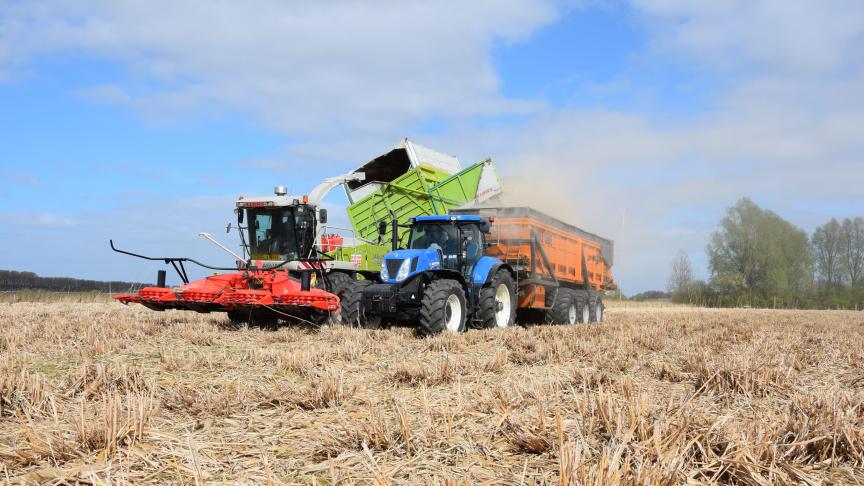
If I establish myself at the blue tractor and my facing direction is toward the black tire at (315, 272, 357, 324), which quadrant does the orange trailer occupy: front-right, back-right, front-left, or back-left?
back-right

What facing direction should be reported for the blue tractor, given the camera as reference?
facing the viewer and to the left of the viewer

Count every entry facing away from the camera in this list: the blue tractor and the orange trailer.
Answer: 0

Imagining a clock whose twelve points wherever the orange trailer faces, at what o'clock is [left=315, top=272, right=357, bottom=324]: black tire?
The black tire is roughly at 12 o'clock from the orange trailer.

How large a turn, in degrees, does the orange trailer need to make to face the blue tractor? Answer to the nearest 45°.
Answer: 0° — it already faces it

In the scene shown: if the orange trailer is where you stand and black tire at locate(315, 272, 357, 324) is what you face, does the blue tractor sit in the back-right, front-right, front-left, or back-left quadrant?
front-left

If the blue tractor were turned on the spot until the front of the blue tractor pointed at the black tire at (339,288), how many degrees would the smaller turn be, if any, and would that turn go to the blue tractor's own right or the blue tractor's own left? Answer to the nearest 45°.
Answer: approximately 45° to the blue tractor's own right

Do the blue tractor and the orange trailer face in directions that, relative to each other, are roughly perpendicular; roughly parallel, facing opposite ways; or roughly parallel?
roughly parallel

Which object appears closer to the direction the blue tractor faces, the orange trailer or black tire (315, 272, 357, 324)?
the black tire

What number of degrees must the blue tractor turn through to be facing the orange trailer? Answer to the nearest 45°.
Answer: approximately 180°
